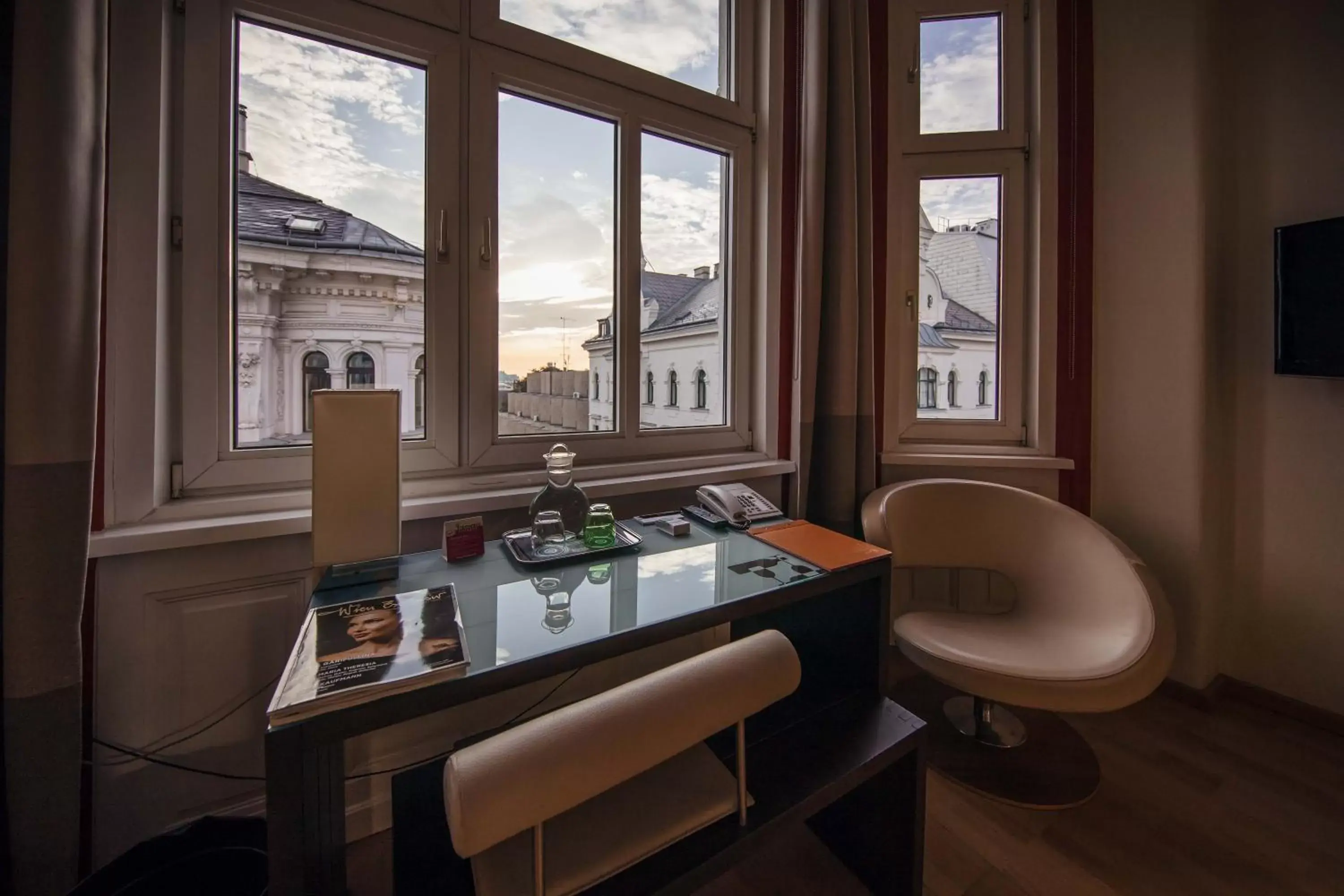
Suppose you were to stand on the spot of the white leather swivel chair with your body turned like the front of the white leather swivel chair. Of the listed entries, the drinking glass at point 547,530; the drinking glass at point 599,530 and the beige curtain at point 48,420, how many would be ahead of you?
3

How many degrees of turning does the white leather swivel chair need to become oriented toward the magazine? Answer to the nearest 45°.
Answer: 0° — it already faces it

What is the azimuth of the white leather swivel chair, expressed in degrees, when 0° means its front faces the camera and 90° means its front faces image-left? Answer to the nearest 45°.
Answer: approximately 45°

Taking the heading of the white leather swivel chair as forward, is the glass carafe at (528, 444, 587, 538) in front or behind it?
in front
